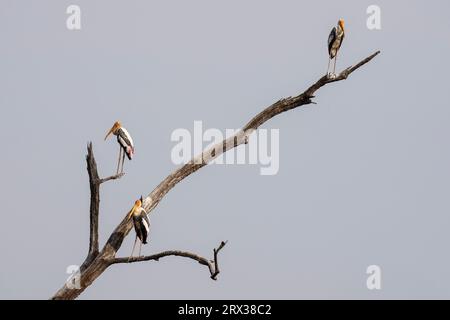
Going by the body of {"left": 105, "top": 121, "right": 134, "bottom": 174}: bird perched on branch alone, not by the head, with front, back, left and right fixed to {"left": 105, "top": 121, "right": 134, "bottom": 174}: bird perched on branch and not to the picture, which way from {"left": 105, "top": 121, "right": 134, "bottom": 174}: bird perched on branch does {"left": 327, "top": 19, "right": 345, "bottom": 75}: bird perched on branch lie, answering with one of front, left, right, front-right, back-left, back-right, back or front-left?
back

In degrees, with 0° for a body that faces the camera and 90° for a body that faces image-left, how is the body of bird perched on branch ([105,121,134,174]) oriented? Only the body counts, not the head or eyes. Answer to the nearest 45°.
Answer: approximately 90°
